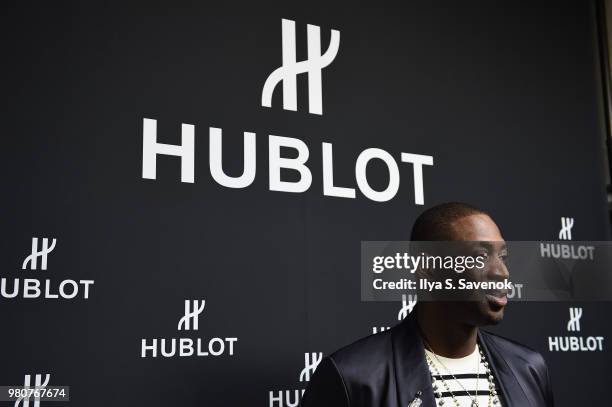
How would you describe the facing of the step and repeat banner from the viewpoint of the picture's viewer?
facing the viewer and to the right of the viewer

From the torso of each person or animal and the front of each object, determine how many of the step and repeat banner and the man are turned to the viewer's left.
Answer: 0

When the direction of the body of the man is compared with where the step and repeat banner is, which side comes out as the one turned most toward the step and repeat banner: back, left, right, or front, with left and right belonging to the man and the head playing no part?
back

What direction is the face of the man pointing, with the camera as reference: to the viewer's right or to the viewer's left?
to the viewer's right

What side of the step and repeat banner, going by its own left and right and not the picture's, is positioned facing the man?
front

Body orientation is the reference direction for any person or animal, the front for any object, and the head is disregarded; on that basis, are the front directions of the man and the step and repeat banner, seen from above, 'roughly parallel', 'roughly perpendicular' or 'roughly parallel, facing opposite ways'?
roughly parallel
